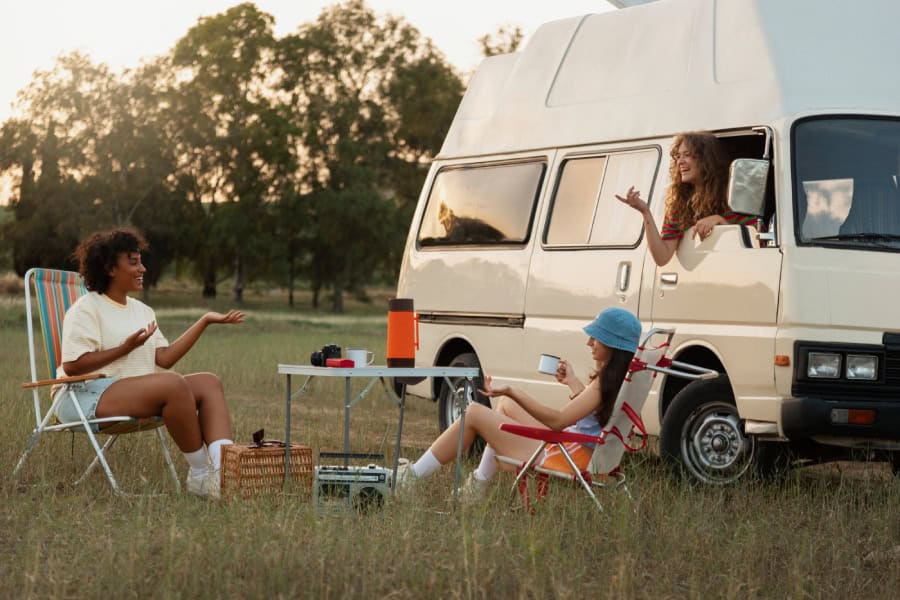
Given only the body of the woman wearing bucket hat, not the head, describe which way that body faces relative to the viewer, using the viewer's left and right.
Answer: facing to the left of the viewer

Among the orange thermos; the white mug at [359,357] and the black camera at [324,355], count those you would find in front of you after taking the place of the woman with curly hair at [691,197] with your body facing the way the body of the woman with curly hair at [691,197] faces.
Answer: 3

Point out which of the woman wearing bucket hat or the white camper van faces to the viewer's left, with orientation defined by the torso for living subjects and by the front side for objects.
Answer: the woman wearing bucket hat

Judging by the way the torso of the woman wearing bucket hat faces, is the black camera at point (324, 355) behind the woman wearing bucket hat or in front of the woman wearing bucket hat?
in front

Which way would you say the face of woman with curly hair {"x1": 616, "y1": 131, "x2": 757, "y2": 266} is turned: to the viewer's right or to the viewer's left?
to the viewer's left

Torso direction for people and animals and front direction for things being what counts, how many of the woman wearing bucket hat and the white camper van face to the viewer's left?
1

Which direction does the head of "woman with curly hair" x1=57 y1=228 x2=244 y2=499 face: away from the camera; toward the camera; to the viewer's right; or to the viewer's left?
to the viewer's right
